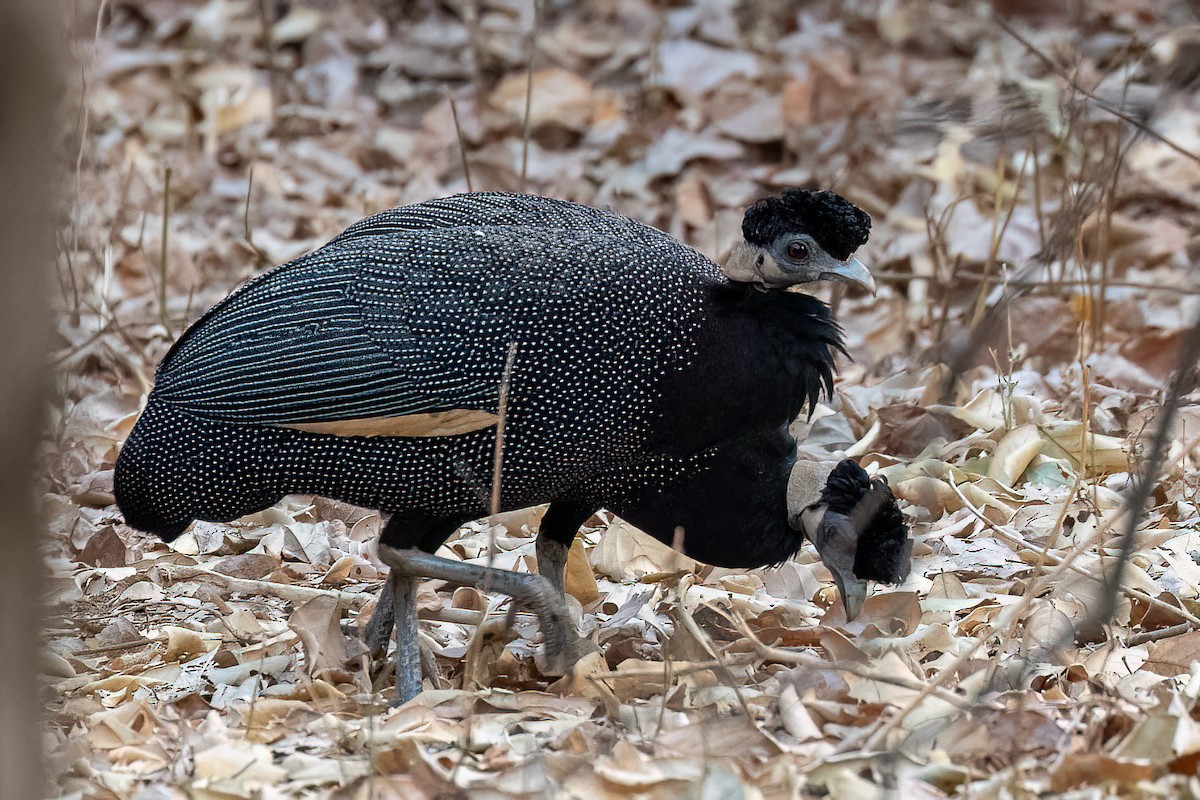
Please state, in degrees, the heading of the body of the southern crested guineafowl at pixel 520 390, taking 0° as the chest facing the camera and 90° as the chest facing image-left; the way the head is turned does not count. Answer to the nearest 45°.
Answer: approximately 270°

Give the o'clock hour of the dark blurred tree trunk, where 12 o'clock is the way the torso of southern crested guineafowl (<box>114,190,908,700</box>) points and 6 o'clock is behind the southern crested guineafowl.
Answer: The dark blurred tree trunk is roughly at 4 o'clock from the southern crested guineafowl.

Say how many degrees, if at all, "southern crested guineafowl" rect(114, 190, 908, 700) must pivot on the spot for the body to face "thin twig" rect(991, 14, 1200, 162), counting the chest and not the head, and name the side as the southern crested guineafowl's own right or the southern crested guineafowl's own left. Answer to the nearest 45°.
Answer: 0° — it already faces it

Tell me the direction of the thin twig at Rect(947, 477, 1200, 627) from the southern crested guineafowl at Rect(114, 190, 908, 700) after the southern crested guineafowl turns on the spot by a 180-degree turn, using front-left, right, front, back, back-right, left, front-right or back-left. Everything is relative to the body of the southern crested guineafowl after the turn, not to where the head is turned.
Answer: back

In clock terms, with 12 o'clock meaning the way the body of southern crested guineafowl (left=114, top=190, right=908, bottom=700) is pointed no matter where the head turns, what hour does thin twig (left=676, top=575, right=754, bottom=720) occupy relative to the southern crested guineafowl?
The thin twig is roughly at 2 o'clock from the southern crested guineafowl.

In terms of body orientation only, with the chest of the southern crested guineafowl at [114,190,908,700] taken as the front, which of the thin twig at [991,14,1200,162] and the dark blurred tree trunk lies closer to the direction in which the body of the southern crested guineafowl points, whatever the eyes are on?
the thin twig
